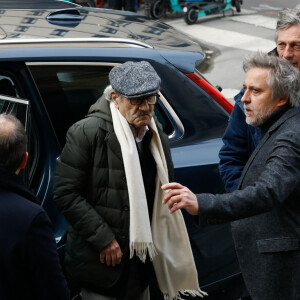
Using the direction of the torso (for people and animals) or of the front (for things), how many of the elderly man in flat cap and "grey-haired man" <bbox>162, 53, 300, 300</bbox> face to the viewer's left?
1

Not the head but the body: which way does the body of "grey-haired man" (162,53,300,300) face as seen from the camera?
to the viewer's left

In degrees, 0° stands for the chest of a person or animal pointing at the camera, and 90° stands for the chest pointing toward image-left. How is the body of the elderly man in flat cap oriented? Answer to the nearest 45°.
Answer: approximately 315°

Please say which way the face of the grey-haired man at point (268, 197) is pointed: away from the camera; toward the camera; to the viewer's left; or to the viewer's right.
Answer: to the viewer's left

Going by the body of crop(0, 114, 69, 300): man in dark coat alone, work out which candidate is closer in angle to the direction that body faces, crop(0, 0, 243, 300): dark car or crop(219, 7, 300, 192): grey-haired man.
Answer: the dark car

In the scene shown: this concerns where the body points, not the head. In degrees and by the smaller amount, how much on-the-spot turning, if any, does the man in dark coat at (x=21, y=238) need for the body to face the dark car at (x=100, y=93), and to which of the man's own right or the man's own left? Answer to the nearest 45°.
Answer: approximately 45° to the man's own right

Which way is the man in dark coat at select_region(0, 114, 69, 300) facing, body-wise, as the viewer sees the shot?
away from the camera
